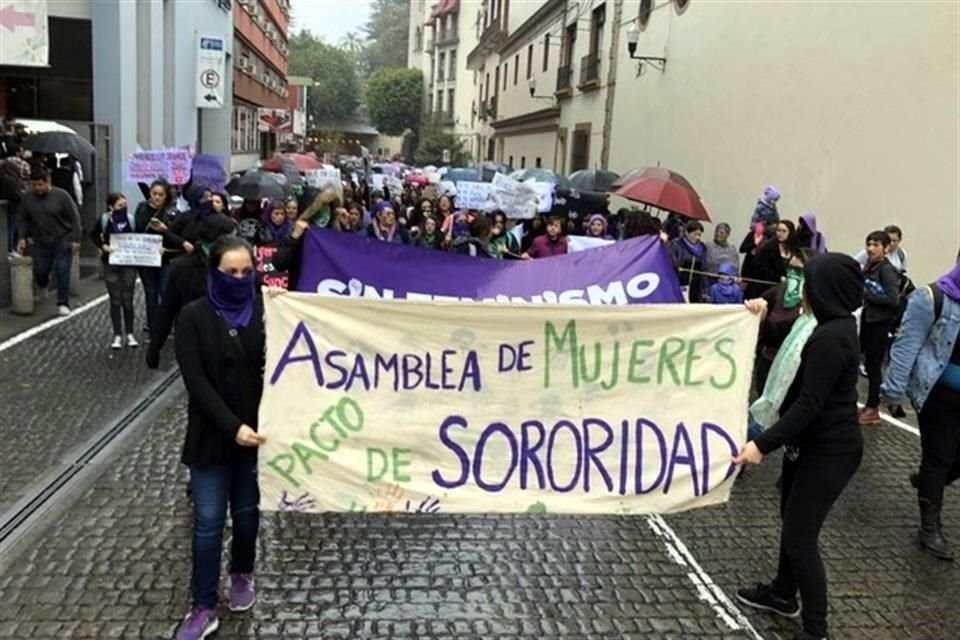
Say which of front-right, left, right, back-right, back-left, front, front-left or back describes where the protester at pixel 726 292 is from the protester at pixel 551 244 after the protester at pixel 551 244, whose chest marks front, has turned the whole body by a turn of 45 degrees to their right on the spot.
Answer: left

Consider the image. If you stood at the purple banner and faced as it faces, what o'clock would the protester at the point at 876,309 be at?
The protester is roughly at 8 o'clock from the purple banner.

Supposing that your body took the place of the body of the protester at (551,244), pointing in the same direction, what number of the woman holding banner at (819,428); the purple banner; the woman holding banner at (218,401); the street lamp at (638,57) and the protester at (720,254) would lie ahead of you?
3

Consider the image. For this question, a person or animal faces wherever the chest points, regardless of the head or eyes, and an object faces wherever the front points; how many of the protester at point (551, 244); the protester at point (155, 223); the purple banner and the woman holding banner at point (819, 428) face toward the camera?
3

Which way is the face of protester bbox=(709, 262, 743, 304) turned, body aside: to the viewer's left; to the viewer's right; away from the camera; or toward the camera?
toward the camera

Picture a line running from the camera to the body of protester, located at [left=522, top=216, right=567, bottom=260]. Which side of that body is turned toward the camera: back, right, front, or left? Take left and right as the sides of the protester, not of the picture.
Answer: front

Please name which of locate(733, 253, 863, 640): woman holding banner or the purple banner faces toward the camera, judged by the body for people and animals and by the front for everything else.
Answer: the purple banner

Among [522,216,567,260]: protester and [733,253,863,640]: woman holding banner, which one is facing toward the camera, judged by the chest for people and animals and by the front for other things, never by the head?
the protester

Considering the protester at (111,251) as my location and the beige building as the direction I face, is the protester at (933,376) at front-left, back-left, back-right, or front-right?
front-right

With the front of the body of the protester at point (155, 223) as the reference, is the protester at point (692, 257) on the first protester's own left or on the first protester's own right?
on the first protester's own left

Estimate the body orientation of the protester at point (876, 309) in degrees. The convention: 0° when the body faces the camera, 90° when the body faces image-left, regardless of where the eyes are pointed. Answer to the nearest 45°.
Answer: approximately 45°

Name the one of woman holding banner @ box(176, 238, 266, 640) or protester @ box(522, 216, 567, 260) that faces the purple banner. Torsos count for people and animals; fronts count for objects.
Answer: the protester

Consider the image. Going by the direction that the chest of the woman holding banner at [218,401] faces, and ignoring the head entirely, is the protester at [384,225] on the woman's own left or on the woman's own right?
on the woman's own left

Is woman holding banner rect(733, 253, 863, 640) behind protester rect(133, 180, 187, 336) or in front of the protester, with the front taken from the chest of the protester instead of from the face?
in front

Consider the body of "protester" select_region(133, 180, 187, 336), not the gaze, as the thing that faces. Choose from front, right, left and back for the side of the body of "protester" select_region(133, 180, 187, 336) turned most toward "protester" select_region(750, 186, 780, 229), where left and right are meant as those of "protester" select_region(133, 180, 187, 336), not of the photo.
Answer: left

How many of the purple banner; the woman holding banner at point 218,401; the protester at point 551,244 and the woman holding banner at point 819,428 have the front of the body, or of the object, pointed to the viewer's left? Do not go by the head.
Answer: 1

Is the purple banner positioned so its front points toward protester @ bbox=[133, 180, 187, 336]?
no

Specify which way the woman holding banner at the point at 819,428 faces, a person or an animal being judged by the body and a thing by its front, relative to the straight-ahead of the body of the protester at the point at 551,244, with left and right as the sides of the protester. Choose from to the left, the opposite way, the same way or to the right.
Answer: to the right

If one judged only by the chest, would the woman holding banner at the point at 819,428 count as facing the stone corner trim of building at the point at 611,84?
no

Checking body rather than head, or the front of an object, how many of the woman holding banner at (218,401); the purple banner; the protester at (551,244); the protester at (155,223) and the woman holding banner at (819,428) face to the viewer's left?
1
